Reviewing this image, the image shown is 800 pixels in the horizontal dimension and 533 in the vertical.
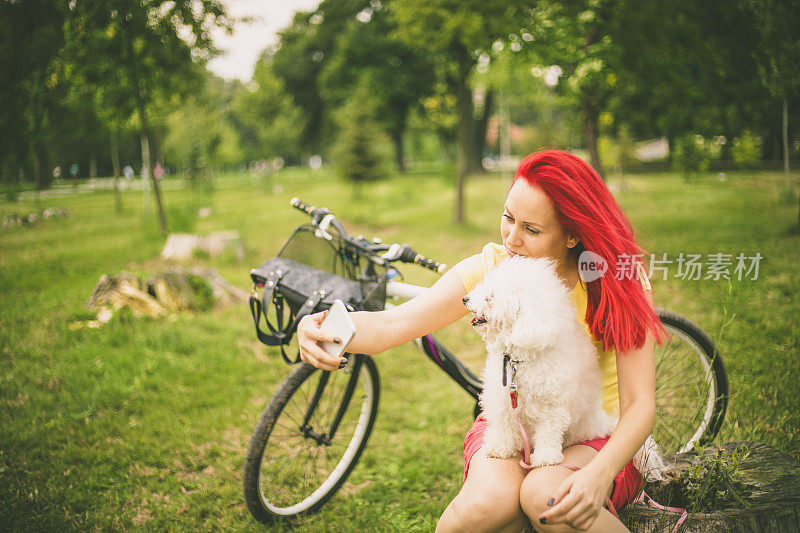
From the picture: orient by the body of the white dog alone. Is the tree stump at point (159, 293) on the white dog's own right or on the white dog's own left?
on the white dog's own right

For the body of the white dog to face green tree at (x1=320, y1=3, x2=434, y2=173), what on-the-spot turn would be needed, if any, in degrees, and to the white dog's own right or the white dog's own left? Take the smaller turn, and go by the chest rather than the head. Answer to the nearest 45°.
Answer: approximately 135° to the white dog's own right

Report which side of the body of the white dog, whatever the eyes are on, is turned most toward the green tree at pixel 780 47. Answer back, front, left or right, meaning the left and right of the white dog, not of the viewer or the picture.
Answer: back

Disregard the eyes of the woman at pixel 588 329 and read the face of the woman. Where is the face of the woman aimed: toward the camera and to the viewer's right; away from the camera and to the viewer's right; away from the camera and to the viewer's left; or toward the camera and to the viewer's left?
toward the camera and to the viewer's left

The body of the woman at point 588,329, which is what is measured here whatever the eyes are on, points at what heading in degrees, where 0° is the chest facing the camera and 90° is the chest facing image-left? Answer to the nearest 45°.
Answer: approximately 45°

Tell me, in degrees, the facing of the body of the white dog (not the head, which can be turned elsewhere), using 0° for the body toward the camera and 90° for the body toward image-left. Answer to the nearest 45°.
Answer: approximately 45°

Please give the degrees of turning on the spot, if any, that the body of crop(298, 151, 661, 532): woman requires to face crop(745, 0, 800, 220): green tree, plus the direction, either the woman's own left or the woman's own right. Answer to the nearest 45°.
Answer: approximately 180°

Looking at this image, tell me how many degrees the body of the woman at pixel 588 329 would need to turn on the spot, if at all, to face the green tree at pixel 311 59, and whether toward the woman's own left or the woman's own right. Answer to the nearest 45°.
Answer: approximately 135° to the woman's own right

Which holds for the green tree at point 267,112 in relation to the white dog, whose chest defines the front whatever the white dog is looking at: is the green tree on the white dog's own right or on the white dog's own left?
on the white dog's own right
